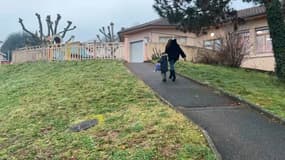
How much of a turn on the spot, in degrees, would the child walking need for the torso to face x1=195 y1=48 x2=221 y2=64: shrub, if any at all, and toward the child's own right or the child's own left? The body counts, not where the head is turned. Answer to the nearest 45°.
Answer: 0° — they already face it

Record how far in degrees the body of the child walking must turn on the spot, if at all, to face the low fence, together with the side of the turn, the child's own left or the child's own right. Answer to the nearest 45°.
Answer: approximately 45° to the child's own left

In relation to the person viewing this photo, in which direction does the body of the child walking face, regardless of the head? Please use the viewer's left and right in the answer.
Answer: facing away from the viewer

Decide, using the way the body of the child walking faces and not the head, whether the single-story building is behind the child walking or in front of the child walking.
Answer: in front

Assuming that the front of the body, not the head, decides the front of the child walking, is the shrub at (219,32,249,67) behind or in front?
in front
